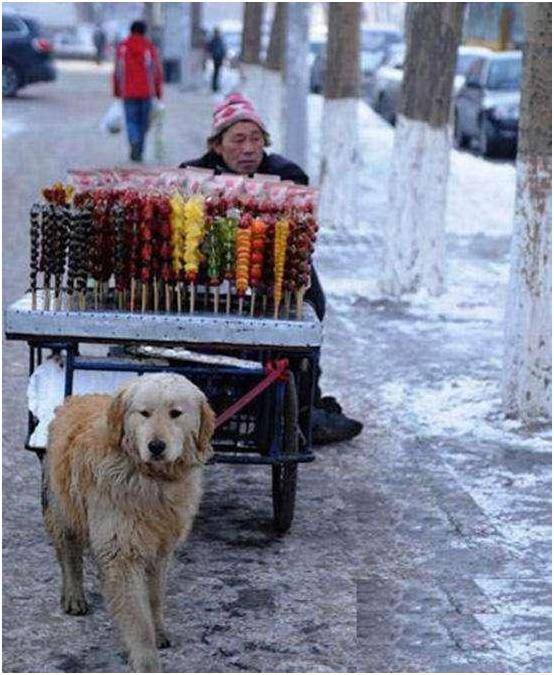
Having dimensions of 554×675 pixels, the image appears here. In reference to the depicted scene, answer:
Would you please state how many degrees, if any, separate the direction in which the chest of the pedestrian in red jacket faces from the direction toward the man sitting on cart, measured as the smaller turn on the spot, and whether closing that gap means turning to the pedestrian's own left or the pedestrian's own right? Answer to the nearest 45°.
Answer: approximately 180°

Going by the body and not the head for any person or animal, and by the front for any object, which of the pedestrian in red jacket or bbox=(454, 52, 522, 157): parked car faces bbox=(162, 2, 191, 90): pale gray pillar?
the pedestrian in red jacket

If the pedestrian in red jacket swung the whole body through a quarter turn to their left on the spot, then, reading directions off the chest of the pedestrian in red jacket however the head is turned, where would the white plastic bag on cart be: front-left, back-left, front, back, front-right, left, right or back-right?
left

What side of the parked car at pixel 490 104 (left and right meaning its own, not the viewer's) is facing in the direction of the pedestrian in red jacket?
right

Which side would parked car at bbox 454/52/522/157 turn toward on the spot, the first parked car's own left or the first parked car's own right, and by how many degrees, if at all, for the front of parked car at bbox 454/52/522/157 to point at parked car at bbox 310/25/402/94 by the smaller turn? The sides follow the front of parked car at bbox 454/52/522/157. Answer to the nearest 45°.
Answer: approximately 135° to the first parked car's own left

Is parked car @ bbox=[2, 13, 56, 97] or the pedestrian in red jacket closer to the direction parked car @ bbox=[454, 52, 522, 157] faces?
the pedestrian in red jacket

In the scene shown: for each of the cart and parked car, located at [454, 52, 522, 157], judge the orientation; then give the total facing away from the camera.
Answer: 0

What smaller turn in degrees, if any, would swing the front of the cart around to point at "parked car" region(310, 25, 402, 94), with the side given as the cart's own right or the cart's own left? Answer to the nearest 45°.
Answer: approximately 180°

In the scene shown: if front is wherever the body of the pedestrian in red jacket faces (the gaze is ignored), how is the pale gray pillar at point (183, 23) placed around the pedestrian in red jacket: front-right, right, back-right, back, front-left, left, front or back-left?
front

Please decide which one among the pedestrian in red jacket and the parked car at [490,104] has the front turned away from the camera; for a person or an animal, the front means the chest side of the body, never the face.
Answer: the pedestrian in red jacket

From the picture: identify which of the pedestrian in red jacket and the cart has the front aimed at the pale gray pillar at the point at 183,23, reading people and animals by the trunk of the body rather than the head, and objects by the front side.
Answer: the pedestrian in red jacket

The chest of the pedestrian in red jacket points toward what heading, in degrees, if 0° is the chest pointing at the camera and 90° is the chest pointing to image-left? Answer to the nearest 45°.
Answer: approximately 180°

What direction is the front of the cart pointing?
toward the camera
